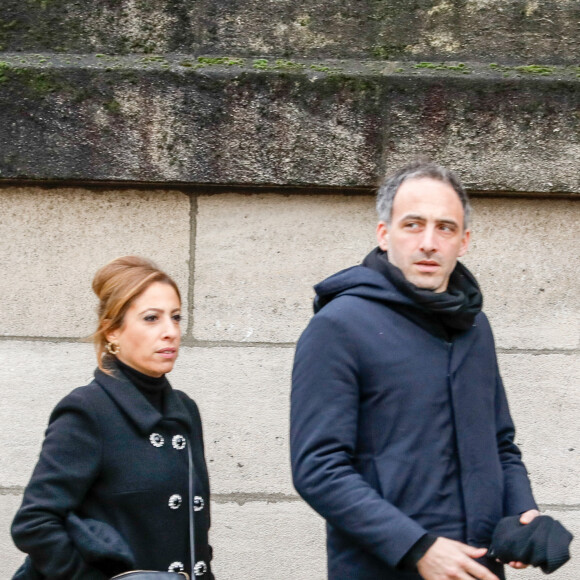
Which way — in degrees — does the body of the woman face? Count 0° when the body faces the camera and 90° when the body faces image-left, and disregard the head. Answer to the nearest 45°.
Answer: approximately 315°

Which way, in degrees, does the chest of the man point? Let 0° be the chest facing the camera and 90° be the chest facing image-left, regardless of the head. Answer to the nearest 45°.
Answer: approximately 315°

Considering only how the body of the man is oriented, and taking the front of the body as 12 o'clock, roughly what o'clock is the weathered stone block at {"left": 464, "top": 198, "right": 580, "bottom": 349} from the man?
The weathered stone block is roughly at 8 o'clock from the man.

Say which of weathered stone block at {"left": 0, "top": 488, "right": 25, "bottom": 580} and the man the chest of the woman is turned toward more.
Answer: the man

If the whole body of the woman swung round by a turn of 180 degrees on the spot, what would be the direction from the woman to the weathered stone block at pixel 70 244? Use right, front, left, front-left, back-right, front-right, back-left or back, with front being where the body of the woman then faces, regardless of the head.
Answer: front-right

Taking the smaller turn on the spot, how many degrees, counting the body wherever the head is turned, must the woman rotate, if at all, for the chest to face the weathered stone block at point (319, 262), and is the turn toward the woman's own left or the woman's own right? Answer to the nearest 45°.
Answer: approximately 90° to the woman's own left

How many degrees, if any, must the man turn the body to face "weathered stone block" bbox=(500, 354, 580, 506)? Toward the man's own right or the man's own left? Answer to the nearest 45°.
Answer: approximately 135° to the man's own left

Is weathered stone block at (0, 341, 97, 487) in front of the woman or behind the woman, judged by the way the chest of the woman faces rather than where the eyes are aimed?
behind
